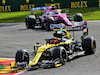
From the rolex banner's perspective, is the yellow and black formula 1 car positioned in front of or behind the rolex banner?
in front

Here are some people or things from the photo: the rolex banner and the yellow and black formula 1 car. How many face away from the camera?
0

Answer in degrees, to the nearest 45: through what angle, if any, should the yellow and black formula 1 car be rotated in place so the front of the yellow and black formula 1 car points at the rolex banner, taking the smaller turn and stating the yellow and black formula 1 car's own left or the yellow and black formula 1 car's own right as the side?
approximately 135° to the yellow and black formula 1 car's own right

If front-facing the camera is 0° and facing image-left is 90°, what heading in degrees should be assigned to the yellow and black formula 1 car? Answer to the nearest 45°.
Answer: approximately 45°

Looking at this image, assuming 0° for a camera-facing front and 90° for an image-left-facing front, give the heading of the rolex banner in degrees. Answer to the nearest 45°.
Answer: approximately 0°
